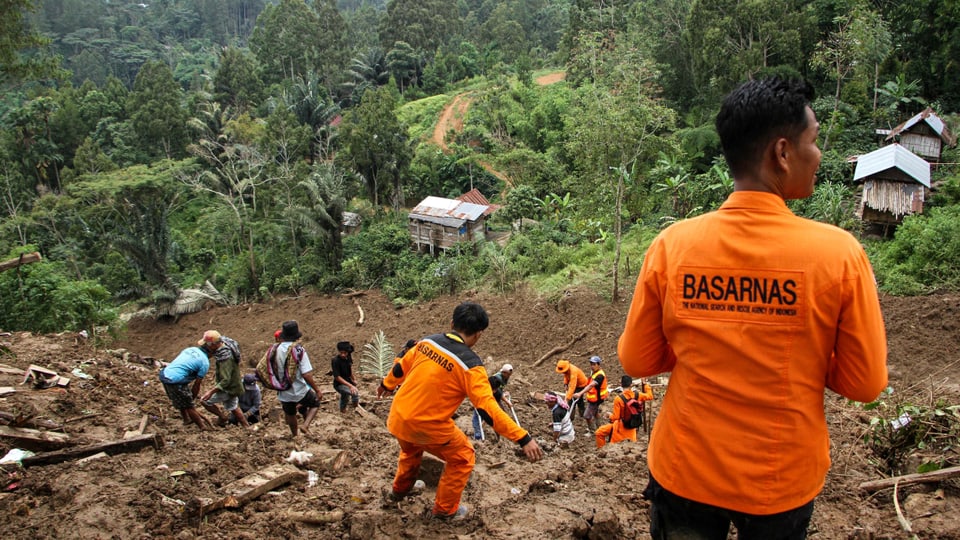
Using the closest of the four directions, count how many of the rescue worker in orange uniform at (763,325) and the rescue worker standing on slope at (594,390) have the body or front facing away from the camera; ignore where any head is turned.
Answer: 1

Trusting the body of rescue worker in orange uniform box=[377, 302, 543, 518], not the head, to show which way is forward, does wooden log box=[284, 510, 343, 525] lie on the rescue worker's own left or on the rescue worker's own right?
on the rescue worker's own left

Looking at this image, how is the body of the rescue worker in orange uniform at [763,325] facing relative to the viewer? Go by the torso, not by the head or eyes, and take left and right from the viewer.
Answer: facing away from the viewer

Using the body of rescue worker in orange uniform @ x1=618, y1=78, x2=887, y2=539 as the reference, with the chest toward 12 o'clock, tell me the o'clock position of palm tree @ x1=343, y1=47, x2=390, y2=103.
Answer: The palm tree is roughly at 11 o'clock from the rescue worker in orange uniform.

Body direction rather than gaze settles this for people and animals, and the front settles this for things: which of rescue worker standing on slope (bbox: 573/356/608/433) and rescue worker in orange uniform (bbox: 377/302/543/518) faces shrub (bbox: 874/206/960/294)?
the rescue worker in orange uniform

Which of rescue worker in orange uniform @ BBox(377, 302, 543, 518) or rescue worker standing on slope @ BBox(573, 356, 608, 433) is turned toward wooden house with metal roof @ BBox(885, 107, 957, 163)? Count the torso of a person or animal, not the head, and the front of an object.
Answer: the rescue worker in orange uniform

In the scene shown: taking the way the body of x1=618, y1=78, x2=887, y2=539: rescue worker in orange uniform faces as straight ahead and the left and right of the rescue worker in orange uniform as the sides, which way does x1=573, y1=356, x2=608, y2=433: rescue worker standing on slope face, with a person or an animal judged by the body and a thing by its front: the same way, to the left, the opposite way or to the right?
to the left

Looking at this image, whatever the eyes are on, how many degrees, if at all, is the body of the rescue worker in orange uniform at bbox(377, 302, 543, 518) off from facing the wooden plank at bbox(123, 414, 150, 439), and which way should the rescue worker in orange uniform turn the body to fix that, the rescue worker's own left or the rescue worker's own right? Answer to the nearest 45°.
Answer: approximately 90° to the rescue worker's own left

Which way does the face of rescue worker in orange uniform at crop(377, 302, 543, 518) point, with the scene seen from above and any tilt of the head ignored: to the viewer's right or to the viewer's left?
to the viewer's right

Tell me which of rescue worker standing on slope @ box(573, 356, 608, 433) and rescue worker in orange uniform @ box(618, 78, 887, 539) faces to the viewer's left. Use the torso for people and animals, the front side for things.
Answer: the rescue worker standing on slope

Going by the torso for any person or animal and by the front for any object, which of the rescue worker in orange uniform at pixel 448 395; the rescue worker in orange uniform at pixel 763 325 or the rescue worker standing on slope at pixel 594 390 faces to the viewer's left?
the rescue worker standing on slope
